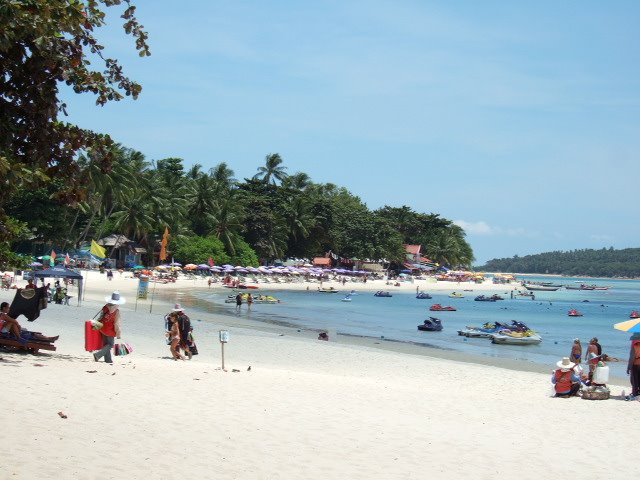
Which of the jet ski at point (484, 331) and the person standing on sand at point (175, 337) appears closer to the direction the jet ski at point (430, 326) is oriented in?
the person standing on sand

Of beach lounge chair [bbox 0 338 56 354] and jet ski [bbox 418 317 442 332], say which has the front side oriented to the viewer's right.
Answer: the beach lounge chair

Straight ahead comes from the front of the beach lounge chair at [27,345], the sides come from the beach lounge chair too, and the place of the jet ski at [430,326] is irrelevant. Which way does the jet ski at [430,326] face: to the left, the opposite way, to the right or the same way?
the opposite way

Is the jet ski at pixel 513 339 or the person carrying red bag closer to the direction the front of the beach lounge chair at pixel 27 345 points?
the person carrying red bag

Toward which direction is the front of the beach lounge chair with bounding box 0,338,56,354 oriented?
to the viewer's right

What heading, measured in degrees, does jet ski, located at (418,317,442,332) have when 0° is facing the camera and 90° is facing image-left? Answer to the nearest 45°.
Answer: approximately 45°

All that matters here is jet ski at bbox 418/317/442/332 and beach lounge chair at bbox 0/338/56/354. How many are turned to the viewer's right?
1

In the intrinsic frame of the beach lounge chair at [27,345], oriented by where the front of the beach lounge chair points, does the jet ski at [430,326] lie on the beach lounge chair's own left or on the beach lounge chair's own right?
on the beach lounge chair's own left
